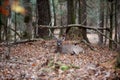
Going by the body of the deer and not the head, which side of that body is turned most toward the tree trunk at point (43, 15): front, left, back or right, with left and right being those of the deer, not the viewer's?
right

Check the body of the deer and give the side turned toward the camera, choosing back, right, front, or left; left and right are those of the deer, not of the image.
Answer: left
